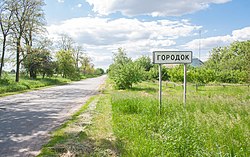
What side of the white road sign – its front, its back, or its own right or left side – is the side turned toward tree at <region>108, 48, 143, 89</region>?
back

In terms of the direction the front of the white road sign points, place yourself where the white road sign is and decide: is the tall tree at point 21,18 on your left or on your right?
on your right

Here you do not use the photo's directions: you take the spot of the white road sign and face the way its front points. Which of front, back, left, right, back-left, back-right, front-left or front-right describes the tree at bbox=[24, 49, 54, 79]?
back-right

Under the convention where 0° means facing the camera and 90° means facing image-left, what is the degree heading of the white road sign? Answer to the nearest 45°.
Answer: approximately 0°

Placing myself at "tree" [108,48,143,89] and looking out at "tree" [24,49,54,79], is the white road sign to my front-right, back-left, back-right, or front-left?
back-left
